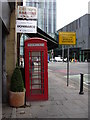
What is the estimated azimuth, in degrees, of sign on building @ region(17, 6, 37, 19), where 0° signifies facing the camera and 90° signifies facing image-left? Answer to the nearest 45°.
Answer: approximately 0°

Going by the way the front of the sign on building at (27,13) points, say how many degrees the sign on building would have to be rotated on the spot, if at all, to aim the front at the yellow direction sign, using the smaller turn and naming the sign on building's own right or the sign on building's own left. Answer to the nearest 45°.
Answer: approximately 135° to the sign on building's own left

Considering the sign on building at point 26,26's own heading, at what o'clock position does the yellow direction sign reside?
The yellow direction sign is roughly at 7 o'clock from the sign on building.

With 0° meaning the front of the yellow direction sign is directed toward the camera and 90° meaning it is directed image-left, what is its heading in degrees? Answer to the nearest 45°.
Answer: approximately 0°
